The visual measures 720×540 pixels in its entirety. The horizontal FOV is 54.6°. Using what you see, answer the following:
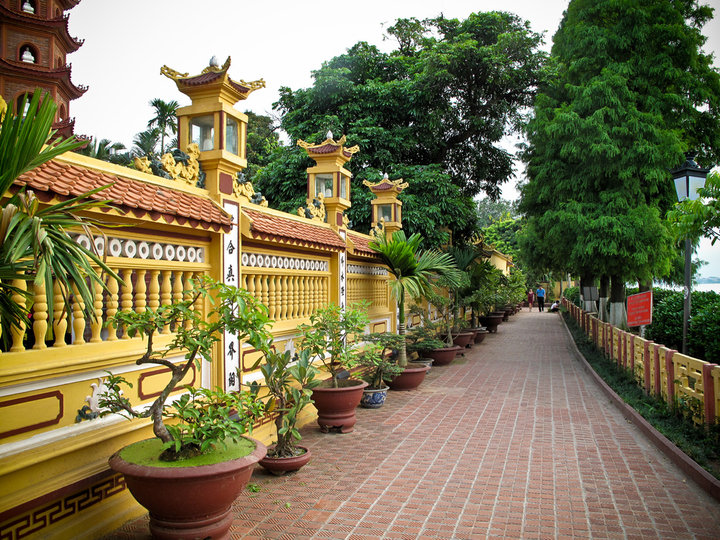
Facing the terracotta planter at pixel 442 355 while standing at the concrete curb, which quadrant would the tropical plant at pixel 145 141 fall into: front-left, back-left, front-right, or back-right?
front-left

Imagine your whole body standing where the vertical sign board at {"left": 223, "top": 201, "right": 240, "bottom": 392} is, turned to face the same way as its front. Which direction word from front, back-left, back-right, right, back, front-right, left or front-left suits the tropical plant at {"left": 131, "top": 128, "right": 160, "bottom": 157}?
back-left

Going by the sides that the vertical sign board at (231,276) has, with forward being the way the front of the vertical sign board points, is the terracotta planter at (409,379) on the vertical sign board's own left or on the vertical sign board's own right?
on the vertical sign board's own left

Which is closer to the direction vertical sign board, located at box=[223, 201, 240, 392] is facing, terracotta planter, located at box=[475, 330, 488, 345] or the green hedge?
the green hedge

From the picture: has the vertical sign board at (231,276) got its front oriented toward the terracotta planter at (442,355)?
no

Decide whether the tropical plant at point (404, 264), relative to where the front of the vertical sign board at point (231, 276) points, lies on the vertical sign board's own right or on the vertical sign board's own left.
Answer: on the vertical sign board's own left

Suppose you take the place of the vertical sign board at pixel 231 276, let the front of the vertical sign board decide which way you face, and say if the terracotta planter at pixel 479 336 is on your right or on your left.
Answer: on your left

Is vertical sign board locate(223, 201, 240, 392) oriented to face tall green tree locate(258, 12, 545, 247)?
no

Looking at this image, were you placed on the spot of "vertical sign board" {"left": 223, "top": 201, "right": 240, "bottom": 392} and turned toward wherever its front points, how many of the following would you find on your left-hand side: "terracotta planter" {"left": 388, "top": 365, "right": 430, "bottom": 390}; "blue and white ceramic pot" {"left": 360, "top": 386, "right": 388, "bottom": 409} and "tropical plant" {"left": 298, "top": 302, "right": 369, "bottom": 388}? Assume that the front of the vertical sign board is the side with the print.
3

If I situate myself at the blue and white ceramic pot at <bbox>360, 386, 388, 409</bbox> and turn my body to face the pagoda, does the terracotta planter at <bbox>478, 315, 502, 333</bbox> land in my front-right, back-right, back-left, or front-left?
front-right

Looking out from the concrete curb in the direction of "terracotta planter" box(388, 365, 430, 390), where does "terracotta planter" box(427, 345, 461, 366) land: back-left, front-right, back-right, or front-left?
front-right

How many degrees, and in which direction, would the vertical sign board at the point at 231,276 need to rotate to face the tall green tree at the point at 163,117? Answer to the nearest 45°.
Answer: approximately 135° to its left

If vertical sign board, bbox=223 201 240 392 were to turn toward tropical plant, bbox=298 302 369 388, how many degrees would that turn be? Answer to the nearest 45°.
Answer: approximately 90° to its left
